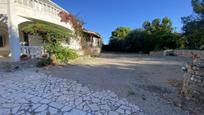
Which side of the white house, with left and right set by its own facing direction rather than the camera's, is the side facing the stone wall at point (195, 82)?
front

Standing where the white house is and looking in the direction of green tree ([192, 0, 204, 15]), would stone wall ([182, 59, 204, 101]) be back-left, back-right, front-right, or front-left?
front-right

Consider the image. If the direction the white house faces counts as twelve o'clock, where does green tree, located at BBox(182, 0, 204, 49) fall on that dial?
The green tree is roughly at 10 o'clock from the white house.

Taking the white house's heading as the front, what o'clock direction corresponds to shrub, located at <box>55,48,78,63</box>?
The shrub is roughly at 11 o'clock from the white house.

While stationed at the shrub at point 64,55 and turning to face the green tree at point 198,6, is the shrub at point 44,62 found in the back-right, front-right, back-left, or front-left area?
back-right

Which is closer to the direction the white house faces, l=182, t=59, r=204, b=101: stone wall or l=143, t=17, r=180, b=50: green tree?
the stone wall

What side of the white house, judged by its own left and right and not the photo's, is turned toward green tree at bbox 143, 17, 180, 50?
left

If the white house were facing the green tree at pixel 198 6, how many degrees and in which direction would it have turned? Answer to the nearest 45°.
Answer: approximately 45° to its left

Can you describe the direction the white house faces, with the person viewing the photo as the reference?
facing the viewer and to the right of the viewer
